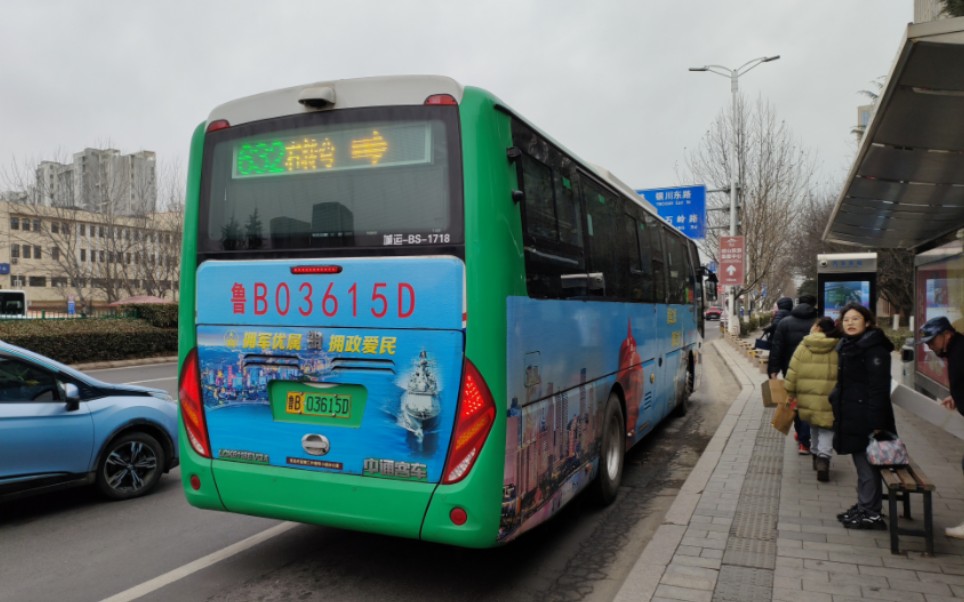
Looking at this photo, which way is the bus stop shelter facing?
to the viewer's left

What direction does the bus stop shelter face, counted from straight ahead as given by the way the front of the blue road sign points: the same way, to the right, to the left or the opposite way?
to the right

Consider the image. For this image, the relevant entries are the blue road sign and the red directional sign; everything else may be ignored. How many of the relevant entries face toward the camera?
2

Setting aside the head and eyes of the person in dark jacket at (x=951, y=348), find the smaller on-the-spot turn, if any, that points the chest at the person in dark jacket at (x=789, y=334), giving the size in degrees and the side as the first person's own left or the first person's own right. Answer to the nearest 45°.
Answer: approximately 45° to the first person's own right

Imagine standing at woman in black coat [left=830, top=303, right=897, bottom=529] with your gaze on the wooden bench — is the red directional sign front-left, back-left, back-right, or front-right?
back-left

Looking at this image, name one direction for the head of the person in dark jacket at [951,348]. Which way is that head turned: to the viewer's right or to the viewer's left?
to the viewer's left

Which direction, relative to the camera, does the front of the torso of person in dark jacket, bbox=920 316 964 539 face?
to the viewer's left

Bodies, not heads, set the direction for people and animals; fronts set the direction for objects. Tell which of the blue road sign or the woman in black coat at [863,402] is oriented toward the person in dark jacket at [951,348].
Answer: the blue road sign

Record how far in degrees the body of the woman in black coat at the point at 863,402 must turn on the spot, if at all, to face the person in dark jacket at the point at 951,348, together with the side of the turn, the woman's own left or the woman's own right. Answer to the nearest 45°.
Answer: approximately 90° to the woman's own left

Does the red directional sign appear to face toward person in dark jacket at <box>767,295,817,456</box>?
yes

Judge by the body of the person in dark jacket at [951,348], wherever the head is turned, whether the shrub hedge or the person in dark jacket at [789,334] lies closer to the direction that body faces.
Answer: the shrub hedge

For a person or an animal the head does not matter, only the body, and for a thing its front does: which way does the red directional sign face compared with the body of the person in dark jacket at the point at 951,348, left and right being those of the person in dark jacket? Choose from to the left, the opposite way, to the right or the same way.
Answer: to the left

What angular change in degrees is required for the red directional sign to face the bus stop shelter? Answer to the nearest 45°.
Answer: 0° — it already faces it
